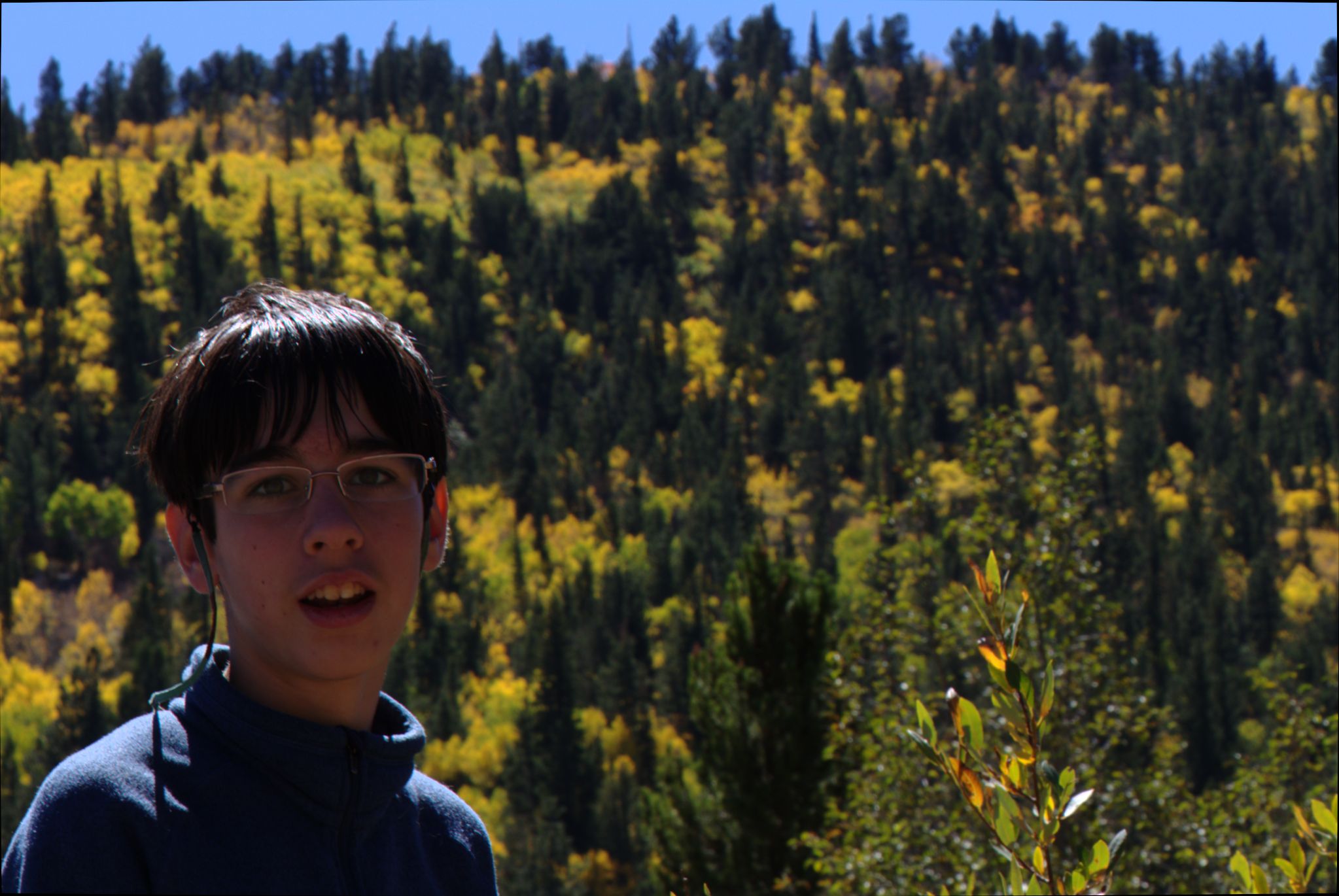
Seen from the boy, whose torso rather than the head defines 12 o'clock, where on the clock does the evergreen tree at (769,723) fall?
The evergreen tree is roughly at 8 o'clock from the boy.

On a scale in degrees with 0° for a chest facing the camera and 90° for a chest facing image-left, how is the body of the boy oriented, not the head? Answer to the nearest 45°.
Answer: approximately 315°
